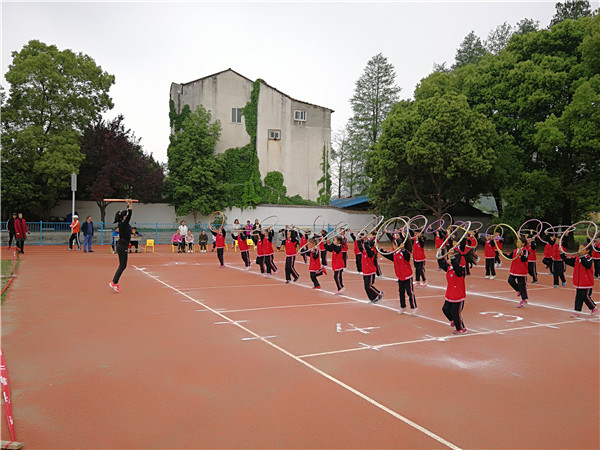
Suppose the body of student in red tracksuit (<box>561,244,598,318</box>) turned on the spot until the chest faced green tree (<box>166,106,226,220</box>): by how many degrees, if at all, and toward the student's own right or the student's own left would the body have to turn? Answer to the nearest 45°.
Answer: approximately 90° to the student's own right

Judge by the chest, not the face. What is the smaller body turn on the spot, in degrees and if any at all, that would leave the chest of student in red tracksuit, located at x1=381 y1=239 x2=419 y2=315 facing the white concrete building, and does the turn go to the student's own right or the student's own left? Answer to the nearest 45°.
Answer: approximately 135° to the student's own right

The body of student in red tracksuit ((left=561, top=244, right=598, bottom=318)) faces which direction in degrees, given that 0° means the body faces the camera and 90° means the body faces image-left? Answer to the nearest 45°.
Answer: approximately 45°

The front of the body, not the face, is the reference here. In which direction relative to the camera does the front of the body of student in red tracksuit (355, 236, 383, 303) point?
to the viewer's left

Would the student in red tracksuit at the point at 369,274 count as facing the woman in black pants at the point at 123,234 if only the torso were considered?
yes

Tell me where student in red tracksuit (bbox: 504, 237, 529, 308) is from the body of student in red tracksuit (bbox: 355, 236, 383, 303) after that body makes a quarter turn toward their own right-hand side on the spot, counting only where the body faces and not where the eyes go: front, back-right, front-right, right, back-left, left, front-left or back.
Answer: right

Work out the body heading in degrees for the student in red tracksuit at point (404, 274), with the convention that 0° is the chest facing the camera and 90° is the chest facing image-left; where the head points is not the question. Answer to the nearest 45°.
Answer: approximately 45°

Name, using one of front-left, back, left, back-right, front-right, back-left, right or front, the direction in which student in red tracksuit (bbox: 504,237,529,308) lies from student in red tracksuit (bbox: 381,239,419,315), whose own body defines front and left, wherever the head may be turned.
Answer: back

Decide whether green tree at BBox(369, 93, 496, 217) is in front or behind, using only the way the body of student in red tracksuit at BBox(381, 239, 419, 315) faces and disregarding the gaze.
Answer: behind
